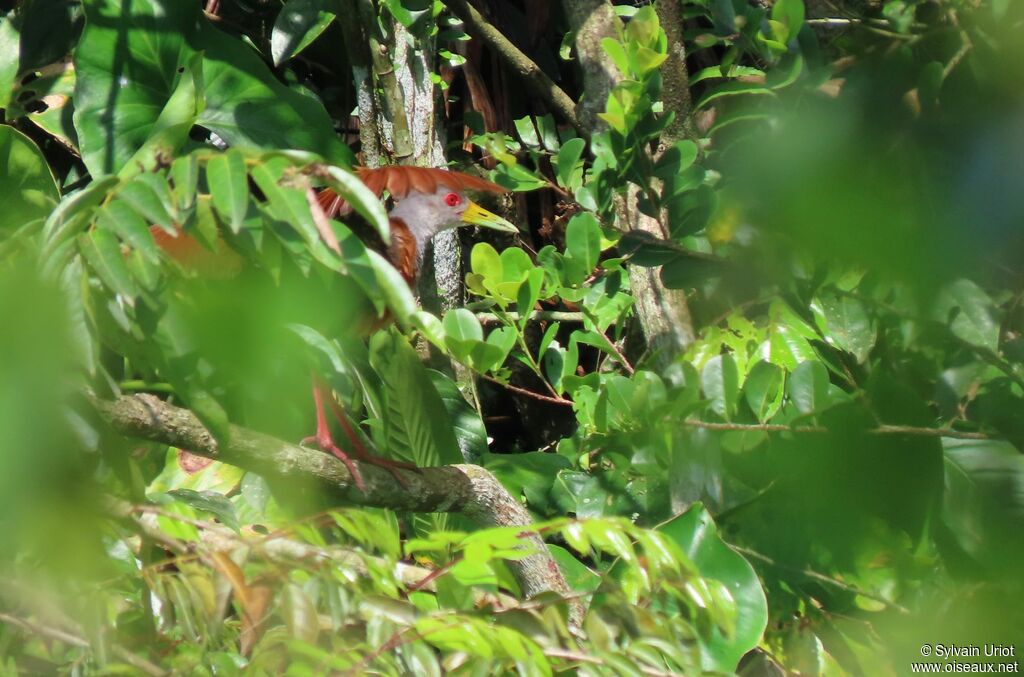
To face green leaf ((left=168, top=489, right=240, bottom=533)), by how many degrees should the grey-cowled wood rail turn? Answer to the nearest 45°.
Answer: approximately 135° to its right

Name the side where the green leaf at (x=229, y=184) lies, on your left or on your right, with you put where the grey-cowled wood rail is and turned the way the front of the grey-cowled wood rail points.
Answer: on your right

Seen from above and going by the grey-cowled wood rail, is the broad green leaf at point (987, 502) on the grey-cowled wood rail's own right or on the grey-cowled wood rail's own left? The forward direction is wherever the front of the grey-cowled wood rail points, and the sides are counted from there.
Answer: on the grey-cowled wood rail's own right

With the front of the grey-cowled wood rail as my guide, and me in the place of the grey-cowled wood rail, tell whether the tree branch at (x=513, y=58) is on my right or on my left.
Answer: on my left

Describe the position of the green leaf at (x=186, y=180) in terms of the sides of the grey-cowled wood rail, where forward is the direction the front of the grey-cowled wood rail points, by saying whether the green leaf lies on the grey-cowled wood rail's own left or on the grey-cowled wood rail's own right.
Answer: on the grey-cowled wood rail's own right

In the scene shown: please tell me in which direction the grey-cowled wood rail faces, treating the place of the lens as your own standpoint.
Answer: facing to the right of the viewer

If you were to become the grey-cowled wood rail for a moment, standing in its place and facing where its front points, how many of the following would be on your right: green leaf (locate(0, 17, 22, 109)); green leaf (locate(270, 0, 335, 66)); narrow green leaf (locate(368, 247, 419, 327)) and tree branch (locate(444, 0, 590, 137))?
1
